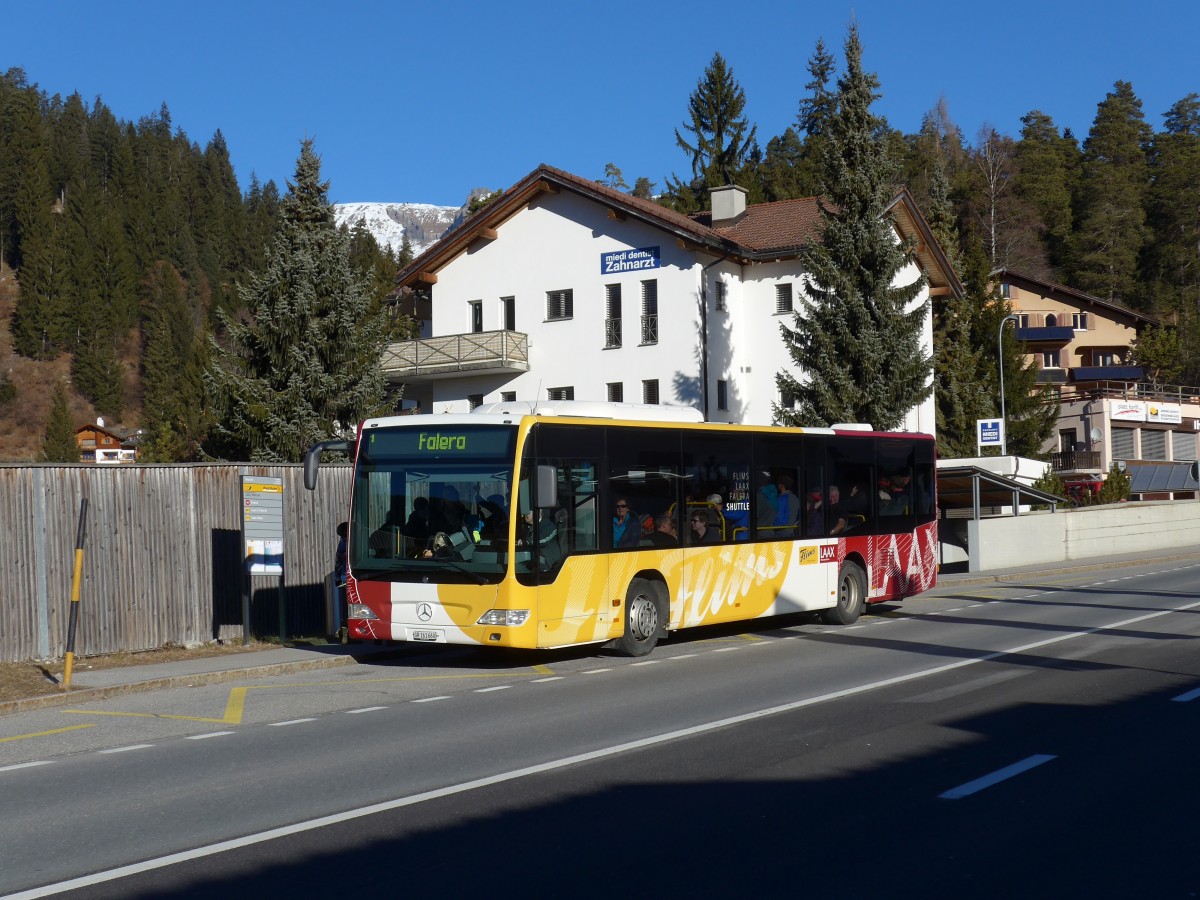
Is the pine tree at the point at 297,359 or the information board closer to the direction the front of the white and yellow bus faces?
the information board

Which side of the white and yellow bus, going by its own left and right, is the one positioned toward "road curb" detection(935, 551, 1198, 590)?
back

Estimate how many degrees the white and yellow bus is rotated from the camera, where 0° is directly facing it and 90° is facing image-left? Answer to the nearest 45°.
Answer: approximately 45°

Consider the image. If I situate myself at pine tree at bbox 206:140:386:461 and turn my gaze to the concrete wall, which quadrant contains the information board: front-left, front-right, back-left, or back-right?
front-right

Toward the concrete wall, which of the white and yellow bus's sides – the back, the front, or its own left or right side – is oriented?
back

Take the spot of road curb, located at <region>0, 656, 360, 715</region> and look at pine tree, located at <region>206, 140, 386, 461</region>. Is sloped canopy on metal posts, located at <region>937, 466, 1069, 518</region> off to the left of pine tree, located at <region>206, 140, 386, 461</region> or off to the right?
right

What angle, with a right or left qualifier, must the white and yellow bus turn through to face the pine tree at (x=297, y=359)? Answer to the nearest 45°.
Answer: approximately 90° to its right

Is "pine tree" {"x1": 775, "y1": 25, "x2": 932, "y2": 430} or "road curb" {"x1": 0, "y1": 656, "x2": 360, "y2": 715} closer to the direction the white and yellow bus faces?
the road curb
